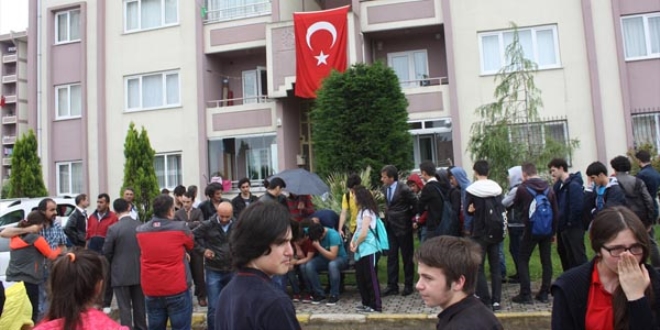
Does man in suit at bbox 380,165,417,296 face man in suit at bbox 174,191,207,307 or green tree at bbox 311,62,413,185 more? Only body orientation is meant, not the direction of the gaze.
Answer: the man in suit

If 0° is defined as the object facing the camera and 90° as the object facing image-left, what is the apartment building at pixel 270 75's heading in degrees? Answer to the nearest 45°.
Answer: approximately 0°

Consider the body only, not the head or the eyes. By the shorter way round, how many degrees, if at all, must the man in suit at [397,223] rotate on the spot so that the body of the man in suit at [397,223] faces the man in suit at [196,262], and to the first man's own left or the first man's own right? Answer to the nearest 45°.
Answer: approximately 45° to the first man's own right

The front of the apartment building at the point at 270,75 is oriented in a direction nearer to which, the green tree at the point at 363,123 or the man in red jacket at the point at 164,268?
the man in red jacket

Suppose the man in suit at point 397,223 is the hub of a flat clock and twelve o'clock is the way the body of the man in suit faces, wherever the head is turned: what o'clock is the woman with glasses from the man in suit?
The woman with glasses is roughly at 10 o'clock from the man in suit.
